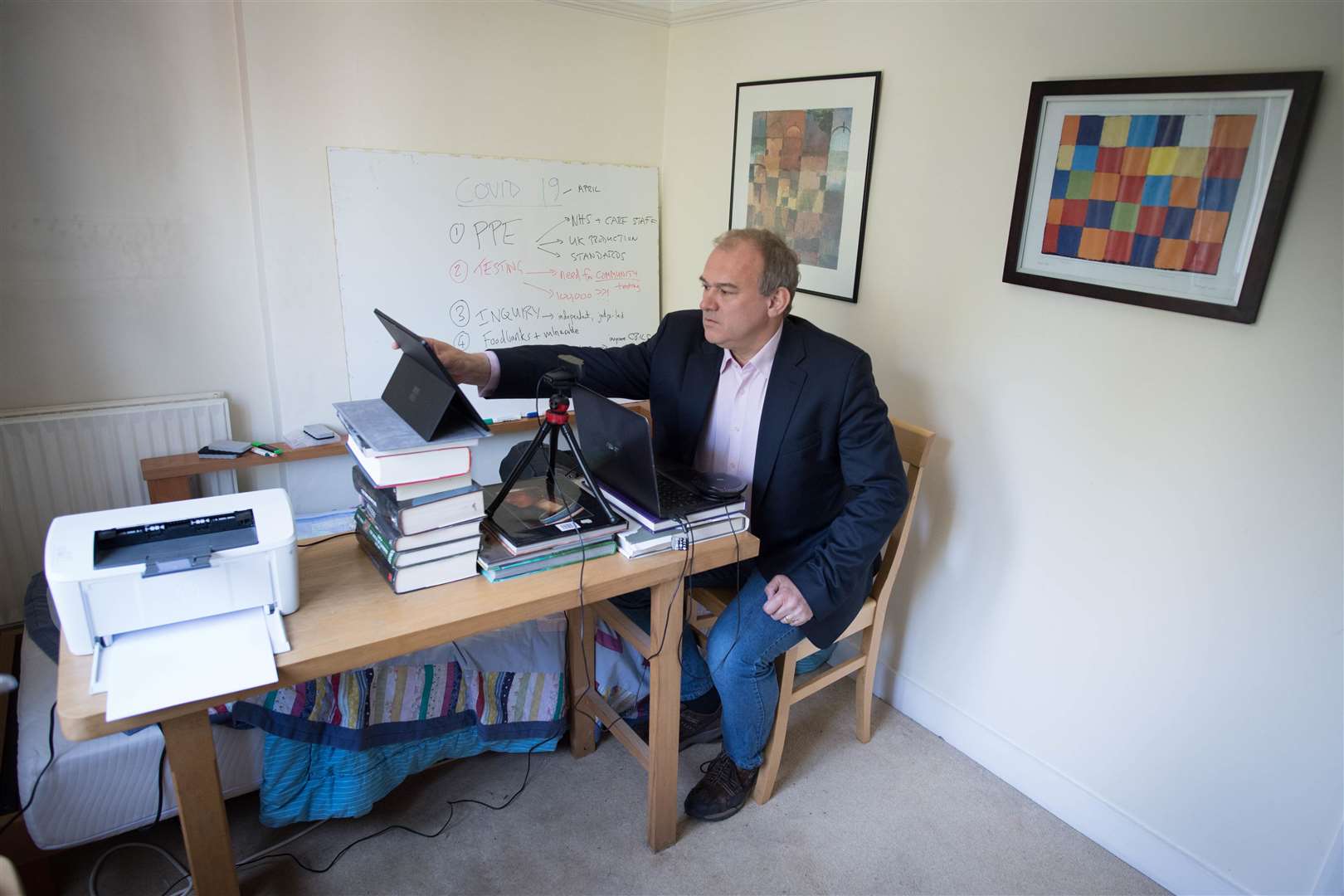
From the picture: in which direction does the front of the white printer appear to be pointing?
toward the camera

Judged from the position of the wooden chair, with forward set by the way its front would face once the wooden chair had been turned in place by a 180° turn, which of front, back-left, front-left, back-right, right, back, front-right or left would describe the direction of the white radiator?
back-left

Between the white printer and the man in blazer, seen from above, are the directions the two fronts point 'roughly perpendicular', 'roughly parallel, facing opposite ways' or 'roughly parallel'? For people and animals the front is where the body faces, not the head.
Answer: roughly perpendicular

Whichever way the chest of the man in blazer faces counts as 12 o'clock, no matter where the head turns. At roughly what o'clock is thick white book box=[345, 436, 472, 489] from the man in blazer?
The thick white book is roughly at 12 o'clock from the man in blazer.

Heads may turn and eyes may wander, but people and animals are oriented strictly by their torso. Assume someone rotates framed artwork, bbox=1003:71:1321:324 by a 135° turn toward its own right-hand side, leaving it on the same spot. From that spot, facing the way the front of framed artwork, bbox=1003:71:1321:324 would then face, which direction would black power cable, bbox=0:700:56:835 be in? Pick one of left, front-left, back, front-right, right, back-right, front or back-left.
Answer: back-left

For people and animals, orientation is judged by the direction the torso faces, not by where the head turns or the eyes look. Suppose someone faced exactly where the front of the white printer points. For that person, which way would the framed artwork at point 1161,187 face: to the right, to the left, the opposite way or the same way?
to the right

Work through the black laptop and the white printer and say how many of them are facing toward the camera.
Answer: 1

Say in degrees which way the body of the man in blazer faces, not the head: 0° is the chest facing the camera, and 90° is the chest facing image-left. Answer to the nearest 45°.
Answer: approximately 45°

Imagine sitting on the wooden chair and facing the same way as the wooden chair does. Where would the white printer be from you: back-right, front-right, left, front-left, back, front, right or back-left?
front

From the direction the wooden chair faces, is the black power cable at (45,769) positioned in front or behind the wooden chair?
in front

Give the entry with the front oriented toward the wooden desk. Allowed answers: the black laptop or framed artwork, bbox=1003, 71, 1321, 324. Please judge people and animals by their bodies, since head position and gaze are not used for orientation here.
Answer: the framed artwork

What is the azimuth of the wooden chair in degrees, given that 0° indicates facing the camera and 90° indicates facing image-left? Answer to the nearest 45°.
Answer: approximately 45°

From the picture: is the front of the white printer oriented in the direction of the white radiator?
no

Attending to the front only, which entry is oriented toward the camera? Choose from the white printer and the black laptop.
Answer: the white printer

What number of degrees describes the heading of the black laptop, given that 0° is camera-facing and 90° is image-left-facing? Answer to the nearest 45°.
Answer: approximately 225°

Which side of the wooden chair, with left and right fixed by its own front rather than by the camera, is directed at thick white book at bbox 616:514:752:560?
front
